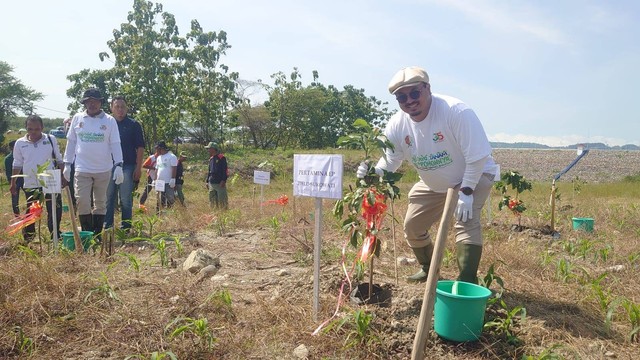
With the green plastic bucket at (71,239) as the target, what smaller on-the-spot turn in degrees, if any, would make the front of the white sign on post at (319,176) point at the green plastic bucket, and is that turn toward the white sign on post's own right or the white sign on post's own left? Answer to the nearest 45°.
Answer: approximately 135° to the white sign on post's own right

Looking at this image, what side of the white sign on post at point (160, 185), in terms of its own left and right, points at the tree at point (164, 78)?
back

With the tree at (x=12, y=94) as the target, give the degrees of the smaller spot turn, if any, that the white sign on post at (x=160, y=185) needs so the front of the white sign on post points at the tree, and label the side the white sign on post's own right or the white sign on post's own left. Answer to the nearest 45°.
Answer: approximately 180°

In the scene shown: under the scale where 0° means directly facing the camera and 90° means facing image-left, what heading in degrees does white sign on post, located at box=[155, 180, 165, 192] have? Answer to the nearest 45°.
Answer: approximately 0°

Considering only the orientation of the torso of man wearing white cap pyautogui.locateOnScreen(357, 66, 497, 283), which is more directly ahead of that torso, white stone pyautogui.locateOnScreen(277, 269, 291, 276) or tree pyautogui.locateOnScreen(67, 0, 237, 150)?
the white stone

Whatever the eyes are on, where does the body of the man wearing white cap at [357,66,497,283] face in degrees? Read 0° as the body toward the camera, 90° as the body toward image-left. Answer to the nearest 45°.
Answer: approximately 45°

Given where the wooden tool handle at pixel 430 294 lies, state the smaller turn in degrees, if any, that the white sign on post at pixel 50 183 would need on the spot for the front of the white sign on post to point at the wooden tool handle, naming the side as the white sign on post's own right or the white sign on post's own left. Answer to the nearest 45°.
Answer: approximately 45° to the white sign on post's own left

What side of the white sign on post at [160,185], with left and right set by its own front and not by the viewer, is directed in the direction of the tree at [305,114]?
back

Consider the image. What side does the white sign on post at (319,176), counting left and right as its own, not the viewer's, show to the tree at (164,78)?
back
